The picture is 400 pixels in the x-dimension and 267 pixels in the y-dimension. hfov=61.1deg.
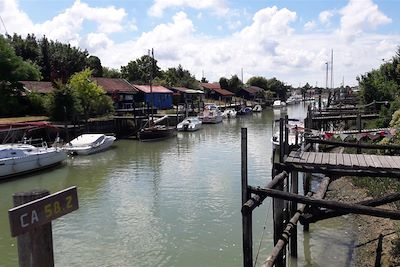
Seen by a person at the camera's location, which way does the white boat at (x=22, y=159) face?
facing away from the viewer and to the right of the viewer

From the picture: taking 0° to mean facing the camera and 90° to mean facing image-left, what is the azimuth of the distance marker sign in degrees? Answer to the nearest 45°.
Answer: approximately 315°

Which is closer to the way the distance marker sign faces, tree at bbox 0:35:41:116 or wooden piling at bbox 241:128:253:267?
the wooden piling

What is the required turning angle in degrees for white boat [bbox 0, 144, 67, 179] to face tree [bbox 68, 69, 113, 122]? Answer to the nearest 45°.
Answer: approximately 45° to its left

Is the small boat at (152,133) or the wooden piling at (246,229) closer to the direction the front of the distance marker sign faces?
the wooden piling

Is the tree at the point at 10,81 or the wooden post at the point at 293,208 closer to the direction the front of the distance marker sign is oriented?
the wooden post

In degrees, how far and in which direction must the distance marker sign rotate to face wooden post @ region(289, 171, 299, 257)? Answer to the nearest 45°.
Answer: approximately 90° to its left

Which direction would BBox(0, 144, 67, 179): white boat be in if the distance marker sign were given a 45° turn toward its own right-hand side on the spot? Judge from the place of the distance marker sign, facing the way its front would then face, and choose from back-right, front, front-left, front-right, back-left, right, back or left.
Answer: back

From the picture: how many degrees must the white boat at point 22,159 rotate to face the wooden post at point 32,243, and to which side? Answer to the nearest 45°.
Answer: approximately 135° to its right
